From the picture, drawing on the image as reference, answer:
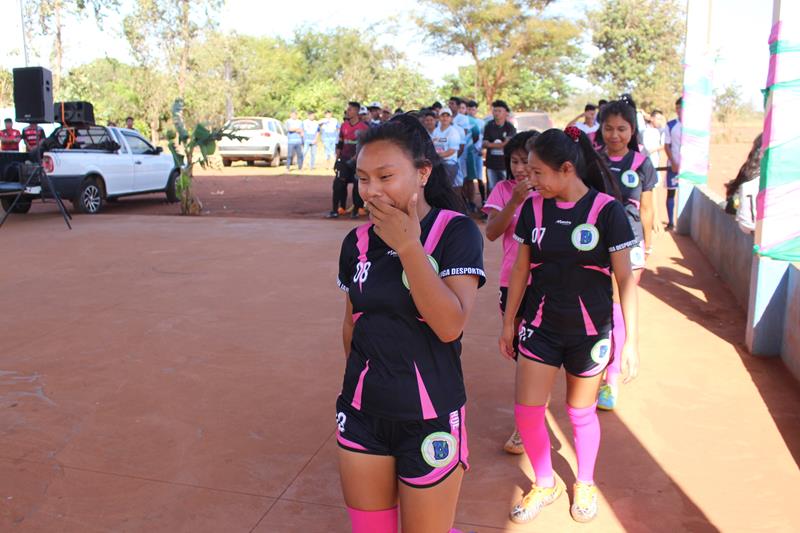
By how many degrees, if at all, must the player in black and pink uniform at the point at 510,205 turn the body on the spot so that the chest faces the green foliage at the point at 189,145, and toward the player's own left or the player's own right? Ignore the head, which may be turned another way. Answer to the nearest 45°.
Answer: approximately 180°

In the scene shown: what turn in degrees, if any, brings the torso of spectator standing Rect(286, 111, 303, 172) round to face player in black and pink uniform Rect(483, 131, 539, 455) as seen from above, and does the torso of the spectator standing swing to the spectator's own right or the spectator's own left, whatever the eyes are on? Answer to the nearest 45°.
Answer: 0° — they already face them

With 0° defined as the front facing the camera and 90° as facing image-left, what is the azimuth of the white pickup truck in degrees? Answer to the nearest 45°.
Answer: approximately 225°

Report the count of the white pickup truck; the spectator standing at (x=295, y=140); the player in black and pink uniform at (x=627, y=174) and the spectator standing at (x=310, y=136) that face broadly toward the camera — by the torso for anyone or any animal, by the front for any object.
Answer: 3

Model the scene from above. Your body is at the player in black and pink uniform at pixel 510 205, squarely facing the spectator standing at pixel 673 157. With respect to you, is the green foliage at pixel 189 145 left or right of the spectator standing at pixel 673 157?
left

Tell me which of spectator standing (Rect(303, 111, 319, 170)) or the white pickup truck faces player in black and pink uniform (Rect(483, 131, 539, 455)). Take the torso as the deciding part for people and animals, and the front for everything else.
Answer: the spectator standing
